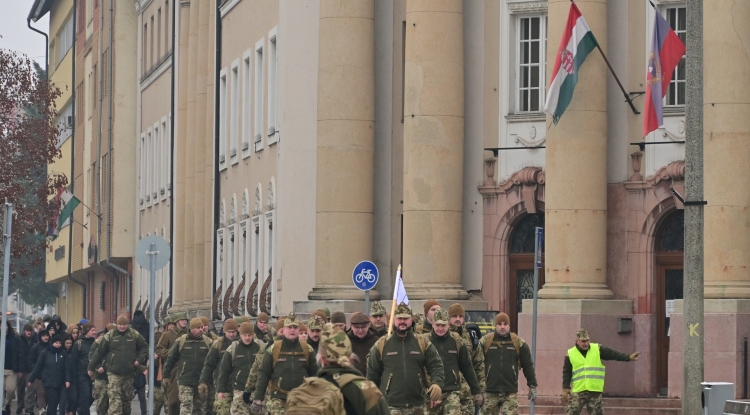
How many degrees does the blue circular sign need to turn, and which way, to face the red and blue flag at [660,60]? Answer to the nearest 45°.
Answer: approximately 90° to its left

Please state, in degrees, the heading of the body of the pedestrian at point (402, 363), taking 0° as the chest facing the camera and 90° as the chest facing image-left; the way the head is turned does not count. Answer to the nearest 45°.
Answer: approximately 0°

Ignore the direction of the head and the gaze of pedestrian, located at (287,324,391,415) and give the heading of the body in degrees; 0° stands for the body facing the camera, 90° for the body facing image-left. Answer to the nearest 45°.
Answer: approximately 180°

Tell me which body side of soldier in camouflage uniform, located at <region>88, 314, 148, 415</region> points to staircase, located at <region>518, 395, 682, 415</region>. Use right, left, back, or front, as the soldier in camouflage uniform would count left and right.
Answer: left

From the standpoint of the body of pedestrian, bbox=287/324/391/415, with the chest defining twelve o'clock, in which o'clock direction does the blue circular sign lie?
The blue circular sign is roughly at 12 o'clock from the pedestrian.
